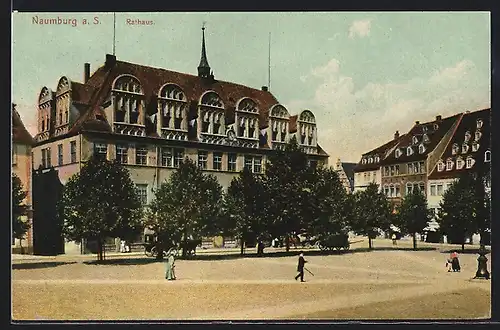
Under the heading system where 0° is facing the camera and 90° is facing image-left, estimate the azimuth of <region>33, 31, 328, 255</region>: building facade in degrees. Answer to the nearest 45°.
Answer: approximately 315°

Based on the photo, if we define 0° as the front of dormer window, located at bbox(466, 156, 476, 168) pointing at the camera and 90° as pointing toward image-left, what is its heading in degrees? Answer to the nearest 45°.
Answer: approximately 45°

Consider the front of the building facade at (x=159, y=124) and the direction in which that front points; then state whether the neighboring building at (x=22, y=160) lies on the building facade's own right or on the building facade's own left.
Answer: on the building facade's own right

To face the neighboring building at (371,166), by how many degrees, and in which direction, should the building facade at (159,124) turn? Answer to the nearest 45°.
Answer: approximately 45° to its left

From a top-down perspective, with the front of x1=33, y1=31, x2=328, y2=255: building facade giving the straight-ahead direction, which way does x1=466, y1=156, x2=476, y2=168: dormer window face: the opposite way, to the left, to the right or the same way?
to the right
